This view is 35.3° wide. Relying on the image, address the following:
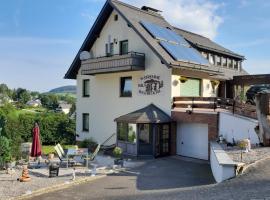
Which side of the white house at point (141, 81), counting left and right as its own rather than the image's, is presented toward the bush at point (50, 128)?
right

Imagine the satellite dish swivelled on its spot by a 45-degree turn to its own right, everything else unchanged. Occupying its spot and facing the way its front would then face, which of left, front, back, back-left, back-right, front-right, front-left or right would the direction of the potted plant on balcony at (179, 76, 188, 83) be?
back-left

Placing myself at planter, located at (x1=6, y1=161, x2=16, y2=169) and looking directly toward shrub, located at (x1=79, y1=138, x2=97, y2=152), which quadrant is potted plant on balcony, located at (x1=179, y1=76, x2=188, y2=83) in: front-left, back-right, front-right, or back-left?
front-right

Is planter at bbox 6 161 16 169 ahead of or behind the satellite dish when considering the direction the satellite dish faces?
ahead

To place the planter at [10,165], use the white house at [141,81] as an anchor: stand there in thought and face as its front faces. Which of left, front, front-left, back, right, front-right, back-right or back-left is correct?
front

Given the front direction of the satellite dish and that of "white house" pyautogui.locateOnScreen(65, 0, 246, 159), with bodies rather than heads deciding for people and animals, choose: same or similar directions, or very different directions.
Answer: same or similar directions

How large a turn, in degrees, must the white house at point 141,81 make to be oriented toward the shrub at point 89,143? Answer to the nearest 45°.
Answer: approximately 90° to its right

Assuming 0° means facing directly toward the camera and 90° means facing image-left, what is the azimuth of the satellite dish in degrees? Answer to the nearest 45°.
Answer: approximately 45°

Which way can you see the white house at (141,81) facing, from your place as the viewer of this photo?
facing the viewer and to the left of the viewer
